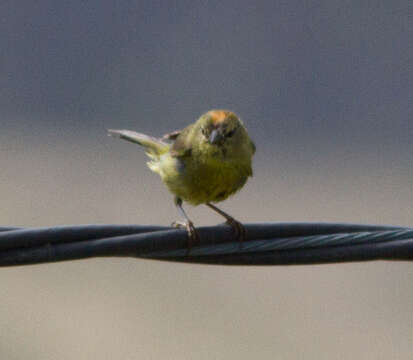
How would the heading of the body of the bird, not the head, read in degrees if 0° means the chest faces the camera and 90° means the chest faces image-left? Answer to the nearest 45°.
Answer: approximately 315°
